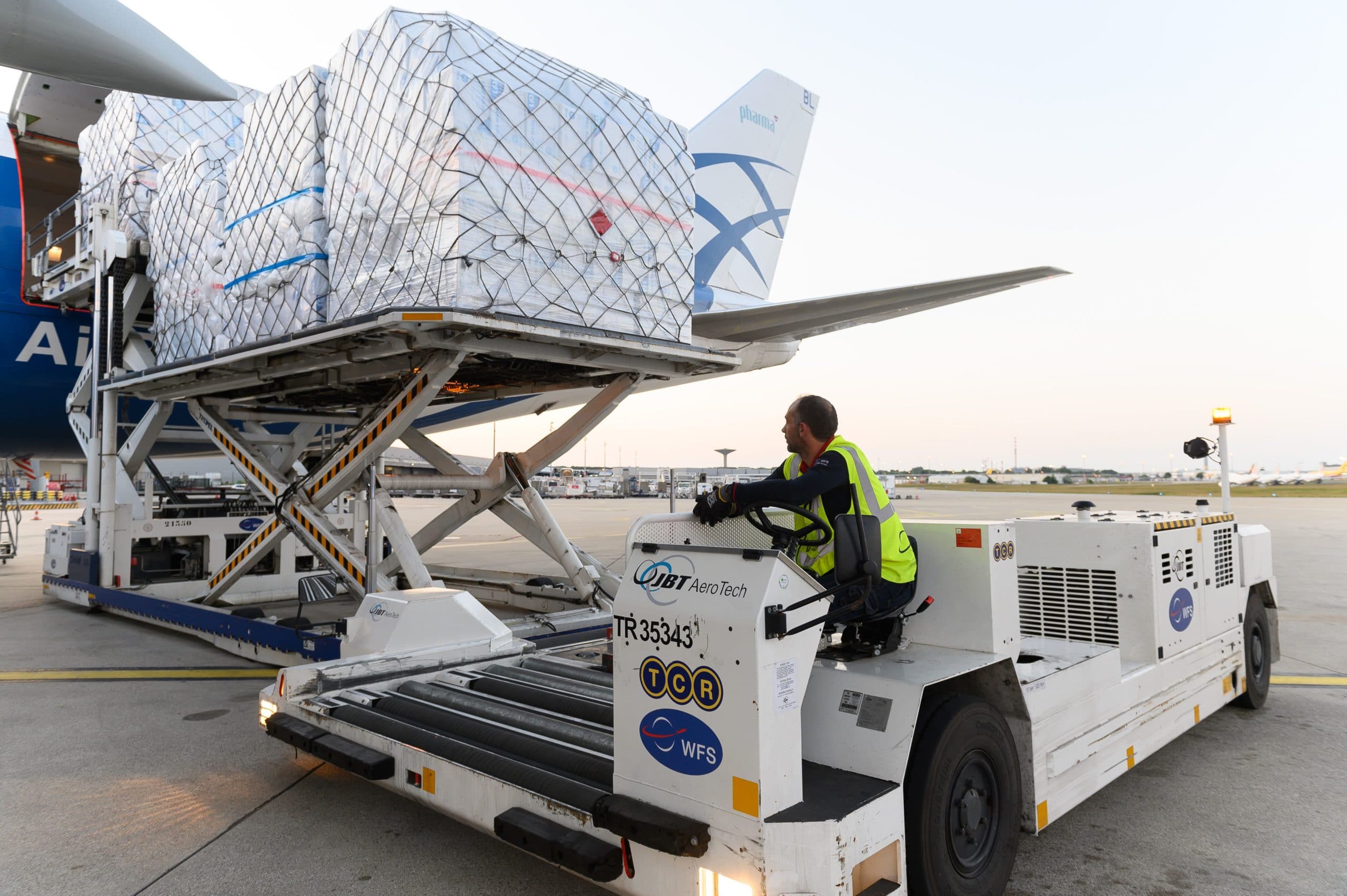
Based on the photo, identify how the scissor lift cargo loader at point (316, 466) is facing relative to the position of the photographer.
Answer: facing away from the viewer and to the left of the viewer

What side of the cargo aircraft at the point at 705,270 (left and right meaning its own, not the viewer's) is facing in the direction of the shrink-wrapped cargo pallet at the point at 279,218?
front

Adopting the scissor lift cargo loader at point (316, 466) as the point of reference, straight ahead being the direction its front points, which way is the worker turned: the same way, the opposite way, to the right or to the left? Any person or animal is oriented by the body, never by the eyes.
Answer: the same way

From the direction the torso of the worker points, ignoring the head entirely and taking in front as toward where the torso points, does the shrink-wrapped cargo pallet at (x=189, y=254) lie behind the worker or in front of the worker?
in front

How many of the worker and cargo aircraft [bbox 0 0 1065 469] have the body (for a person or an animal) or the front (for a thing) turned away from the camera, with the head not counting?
0

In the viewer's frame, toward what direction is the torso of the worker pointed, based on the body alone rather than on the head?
to the viewer's left

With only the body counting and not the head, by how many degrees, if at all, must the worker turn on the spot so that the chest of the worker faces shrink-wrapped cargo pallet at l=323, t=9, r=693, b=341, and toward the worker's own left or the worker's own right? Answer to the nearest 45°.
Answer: approximately 45° to the worker's own right

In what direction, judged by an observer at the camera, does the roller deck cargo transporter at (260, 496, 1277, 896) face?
facing the viewer and to the left of the viewer

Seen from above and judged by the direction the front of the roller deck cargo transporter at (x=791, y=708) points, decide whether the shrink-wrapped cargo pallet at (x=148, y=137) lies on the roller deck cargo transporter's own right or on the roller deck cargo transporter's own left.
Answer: on the roller deck cargo transporter's own right
